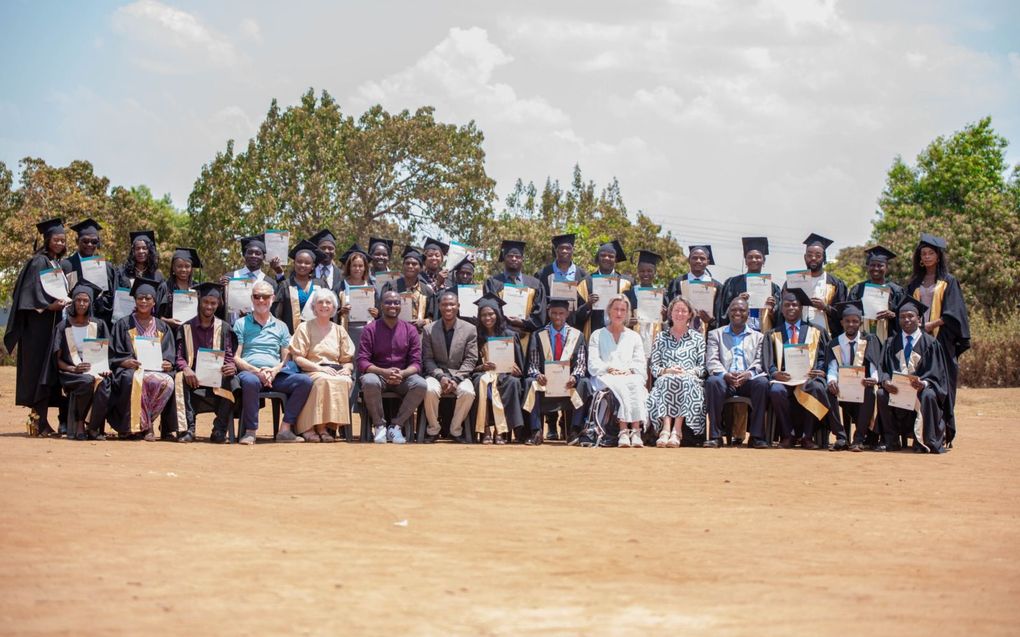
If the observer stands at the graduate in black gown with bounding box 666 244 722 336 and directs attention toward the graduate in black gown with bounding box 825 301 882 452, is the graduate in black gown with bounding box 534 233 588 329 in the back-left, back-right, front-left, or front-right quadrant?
back-right

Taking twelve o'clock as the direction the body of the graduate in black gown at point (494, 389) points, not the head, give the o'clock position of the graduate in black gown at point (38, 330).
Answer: the graduate in black gown at point (38, 330) is roughly at 3 o'clock from the graduate in black gown at point (494, 389).

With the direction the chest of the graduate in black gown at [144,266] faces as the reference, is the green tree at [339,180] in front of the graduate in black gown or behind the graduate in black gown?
behind

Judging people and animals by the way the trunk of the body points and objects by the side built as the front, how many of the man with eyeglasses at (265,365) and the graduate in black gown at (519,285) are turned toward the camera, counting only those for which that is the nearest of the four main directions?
2

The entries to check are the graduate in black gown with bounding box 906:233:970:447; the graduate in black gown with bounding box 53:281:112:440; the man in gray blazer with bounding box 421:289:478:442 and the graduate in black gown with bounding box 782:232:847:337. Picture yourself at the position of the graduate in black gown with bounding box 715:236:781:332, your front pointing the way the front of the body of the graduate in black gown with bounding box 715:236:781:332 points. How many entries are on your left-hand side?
2

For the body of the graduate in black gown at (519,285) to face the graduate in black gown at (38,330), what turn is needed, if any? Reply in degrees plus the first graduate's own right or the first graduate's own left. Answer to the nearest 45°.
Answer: approximately 90° to the first graduate's own right

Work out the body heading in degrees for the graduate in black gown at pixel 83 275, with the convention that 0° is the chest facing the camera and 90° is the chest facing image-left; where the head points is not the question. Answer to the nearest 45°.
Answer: approximately 0°

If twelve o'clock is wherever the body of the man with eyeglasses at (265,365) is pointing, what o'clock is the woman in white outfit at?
The woman in white outfit is roughly at 9 o'clock from the man with eyeglasses.

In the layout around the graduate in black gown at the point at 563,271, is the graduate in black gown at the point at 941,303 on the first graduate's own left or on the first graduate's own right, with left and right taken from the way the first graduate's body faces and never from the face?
on the first graduate's own left
